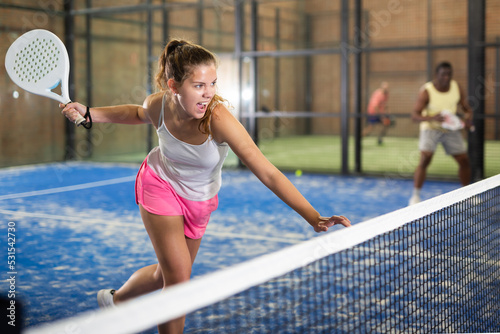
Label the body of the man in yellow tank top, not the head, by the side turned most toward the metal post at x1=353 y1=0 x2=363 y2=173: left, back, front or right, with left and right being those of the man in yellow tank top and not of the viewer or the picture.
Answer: back

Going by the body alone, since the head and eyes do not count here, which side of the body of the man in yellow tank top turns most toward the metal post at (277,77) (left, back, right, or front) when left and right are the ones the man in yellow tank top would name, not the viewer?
back

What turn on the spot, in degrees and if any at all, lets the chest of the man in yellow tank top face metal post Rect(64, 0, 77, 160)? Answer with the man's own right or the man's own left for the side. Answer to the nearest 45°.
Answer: approximately 135° to the man's own right

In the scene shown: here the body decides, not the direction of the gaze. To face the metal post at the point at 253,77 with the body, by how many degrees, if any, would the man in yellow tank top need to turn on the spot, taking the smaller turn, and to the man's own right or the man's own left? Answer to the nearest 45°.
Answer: approximately 135° to the man's own right

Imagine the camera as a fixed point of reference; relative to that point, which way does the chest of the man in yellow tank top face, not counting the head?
toward the camera
